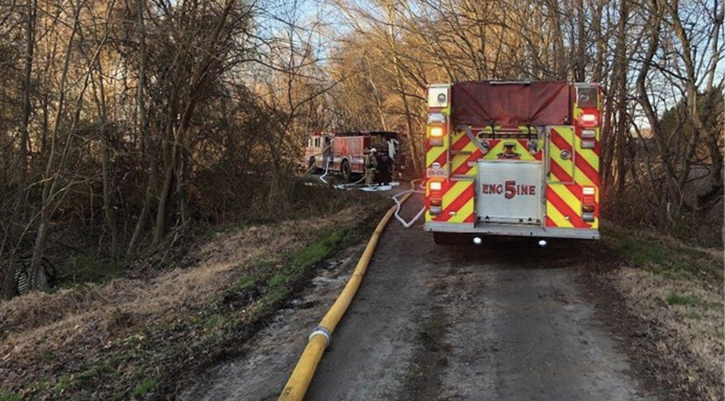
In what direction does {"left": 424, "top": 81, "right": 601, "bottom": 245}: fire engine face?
away from the camera

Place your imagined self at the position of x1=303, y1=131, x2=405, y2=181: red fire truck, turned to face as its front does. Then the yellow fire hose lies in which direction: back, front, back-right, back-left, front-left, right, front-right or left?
back-left

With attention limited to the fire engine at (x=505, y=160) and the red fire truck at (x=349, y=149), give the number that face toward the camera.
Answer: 0

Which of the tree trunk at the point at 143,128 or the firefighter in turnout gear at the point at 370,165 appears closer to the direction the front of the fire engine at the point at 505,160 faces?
the firefighter in turnout gear

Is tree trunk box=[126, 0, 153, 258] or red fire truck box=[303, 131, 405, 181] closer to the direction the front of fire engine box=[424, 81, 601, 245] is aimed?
the red fire truck

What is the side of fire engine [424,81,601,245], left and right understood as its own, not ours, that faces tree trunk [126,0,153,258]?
left

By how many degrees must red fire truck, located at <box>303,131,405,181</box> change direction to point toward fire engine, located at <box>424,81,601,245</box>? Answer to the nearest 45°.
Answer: approximately 135° to its left
